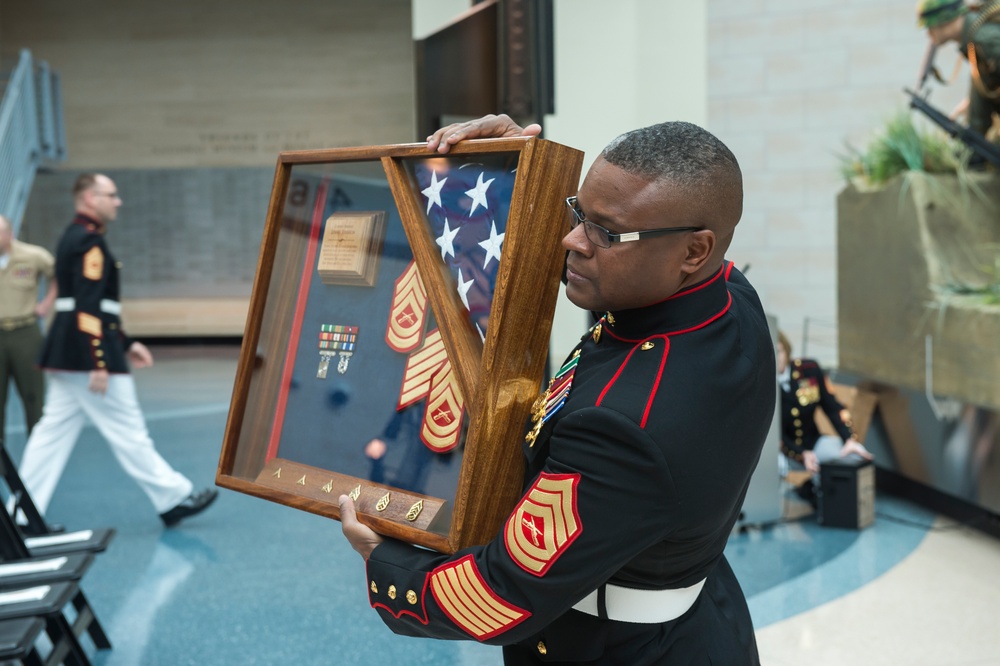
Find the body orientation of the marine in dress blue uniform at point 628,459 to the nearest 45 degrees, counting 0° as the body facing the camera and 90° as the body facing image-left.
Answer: approximately 90°

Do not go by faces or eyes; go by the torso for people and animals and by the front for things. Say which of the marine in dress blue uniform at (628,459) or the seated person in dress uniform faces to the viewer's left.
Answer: the marine in dress blue uniform

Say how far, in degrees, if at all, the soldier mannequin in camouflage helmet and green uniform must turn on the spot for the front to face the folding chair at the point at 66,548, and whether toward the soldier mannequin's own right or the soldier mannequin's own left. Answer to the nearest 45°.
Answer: approximately 45° to the soldier mannequin's own left

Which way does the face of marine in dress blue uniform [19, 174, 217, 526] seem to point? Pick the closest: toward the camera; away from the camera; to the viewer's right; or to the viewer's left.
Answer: to the viewer's right

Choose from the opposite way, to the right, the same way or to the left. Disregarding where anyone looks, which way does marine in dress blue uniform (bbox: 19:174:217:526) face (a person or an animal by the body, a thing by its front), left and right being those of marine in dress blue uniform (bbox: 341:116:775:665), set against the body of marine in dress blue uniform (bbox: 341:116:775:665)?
the opposite way

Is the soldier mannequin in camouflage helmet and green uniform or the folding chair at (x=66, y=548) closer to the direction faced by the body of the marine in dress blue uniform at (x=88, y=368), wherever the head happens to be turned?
the soldier mannequin in camouflage helmet and green uniform

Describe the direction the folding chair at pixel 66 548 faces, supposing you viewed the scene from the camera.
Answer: facing to the right of the viewer

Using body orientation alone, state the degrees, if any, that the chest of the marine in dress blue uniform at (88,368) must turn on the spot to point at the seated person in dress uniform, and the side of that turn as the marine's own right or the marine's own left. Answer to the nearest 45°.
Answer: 0° — they already face them

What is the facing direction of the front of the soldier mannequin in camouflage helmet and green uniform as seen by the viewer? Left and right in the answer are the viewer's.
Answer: facing to the left of the viewer

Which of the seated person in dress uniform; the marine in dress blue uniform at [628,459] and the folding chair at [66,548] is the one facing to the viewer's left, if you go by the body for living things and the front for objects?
the marine in dress blue uniform

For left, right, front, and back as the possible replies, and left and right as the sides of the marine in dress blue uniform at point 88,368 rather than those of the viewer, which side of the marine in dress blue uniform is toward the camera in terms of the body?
right
